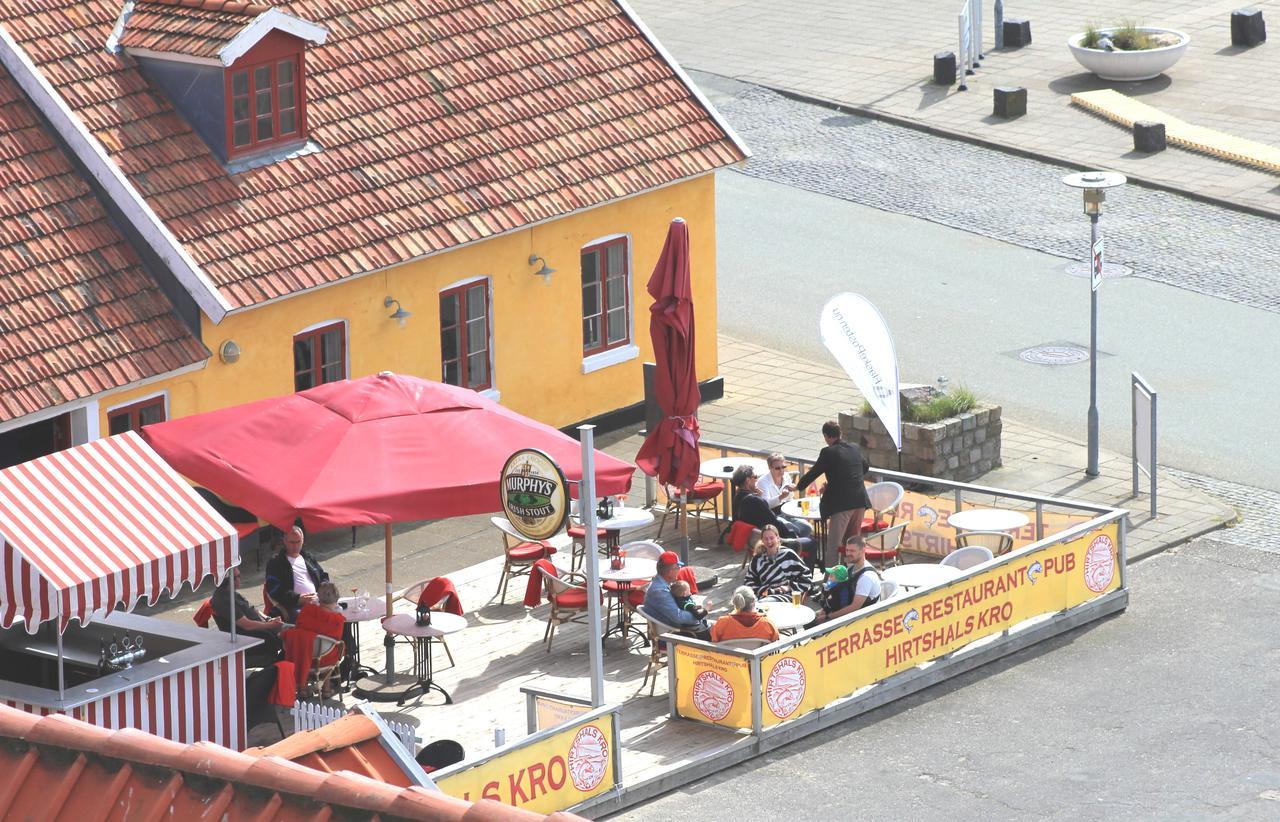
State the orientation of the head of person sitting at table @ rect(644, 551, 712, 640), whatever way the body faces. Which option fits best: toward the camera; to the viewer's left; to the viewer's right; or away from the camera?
to the viewer's right

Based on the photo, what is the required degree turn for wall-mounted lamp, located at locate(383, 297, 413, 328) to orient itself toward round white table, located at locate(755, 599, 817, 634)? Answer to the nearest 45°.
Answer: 0° — it already faces it

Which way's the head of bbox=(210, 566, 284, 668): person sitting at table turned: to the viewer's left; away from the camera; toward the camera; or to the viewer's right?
to the viewer's right

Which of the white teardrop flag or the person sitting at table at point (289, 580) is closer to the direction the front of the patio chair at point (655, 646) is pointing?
the white teardrop flag

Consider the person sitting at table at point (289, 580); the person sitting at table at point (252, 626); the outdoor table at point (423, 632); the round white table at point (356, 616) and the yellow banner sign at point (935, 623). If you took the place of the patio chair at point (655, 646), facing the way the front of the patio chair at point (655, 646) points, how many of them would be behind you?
4

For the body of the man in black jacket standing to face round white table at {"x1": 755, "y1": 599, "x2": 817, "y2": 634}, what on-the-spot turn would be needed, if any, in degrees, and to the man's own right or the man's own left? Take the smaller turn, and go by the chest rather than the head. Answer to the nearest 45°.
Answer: approximately 135° to the man's own left

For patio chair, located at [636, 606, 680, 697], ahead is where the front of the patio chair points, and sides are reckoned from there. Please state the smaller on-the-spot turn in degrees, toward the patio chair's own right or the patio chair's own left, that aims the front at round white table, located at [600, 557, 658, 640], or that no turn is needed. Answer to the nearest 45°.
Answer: approximately 90° to the patio chair's own left

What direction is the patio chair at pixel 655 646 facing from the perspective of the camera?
to the viewer's right

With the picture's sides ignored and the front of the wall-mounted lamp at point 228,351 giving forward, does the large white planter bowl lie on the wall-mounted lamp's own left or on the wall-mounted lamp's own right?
on the wall-mounted lamp's own left

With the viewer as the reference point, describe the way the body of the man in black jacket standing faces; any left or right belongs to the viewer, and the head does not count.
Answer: facing away from the viewer and to the left of the viewer
